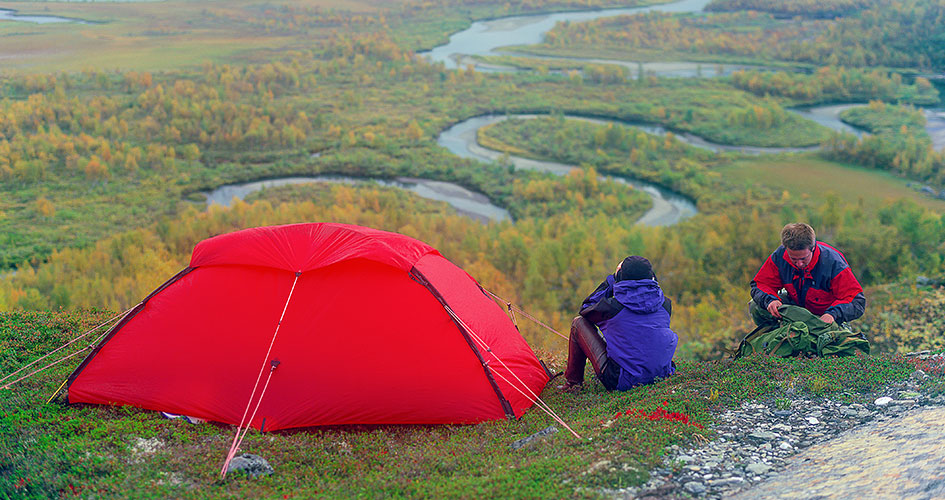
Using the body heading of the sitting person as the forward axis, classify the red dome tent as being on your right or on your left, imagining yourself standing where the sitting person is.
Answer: on your left

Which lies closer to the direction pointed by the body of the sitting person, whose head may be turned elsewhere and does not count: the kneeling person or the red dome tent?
the red dome tent

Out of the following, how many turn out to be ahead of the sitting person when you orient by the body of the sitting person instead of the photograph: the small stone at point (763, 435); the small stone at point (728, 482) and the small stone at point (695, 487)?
0

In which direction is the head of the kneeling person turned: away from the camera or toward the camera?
toward the camera

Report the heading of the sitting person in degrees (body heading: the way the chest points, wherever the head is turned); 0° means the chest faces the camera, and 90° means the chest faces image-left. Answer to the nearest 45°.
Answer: approximately 135°

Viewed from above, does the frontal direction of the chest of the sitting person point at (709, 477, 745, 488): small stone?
no

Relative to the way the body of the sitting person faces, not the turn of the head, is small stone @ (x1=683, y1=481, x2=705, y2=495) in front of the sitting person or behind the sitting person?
behind

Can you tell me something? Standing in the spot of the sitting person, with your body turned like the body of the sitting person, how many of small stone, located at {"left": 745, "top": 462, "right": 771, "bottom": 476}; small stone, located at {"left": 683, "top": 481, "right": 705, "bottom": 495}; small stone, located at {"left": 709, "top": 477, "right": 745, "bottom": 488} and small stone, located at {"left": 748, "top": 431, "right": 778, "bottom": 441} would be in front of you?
0

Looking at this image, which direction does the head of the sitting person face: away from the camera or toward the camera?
away from the camera

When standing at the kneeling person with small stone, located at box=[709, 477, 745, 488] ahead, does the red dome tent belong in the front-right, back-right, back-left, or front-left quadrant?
front-right

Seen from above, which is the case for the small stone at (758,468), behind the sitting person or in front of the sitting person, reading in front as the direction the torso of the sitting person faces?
behind

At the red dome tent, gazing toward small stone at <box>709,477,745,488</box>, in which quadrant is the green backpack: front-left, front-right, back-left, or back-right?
front-left

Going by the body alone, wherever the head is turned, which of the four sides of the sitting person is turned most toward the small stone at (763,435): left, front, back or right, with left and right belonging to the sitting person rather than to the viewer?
back
